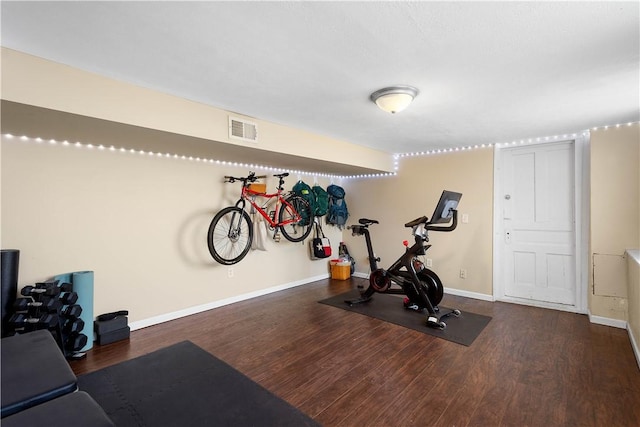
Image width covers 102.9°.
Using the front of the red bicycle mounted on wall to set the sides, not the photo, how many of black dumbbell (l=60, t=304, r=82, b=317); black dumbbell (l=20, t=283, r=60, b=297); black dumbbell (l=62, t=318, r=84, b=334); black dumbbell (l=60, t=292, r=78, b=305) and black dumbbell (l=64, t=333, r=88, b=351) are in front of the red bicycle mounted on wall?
5

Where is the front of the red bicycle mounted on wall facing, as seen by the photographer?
facing the viewer and to the left of the viewer

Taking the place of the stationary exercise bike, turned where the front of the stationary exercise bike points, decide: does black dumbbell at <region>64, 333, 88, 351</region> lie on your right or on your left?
on your right

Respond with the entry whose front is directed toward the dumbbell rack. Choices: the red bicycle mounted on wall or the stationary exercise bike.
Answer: the red bicycle mounted on wall

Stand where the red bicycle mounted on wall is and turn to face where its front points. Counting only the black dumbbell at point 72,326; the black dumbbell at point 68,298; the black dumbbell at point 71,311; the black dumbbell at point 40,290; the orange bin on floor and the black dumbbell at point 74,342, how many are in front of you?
5

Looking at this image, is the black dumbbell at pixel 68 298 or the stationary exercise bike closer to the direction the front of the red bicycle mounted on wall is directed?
the black dumbbell

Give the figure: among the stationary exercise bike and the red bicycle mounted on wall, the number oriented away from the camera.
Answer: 0

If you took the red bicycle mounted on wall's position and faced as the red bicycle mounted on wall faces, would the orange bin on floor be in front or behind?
behind

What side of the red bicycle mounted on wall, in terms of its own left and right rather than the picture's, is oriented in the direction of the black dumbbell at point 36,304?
front

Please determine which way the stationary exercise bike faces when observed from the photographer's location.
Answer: facing the viewer and to the right of the viewer

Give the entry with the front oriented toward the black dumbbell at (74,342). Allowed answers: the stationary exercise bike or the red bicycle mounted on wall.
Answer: the red bicycle mounted on wall

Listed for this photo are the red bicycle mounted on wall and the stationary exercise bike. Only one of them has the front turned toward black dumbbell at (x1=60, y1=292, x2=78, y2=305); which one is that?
the red bicycle mounted on wall

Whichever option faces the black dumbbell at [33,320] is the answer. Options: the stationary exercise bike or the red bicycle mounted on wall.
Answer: the red bicycle mounted on wall

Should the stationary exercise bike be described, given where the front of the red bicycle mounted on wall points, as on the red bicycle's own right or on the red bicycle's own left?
on the red bicycle's own left

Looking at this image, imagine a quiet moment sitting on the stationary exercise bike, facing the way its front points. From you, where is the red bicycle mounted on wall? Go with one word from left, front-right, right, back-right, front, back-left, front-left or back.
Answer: back-right

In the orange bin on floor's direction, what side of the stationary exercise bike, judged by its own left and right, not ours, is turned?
back
